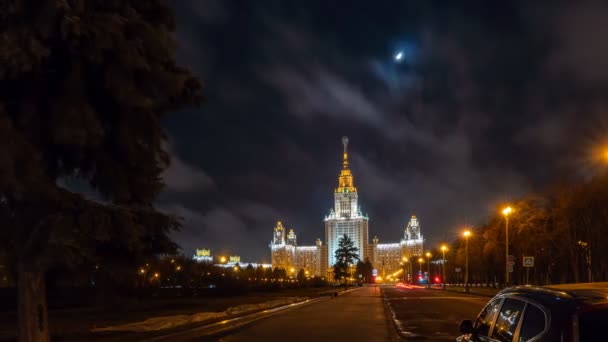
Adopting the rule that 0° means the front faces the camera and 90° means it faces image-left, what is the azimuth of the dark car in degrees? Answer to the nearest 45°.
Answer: approximately 135°
